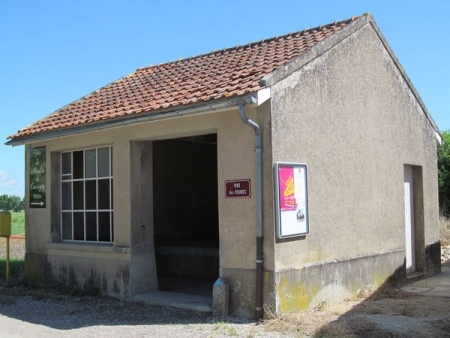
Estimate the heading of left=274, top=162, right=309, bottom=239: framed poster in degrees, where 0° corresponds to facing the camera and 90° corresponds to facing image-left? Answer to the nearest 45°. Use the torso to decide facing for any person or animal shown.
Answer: approximately 315°

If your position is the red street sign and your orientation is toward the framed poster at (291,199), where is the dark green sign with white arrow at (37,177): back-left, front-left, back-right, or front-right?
back-left

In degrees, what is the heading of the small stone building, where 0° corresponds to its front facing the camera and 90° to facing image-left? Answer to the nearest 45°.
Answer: approximately 45°

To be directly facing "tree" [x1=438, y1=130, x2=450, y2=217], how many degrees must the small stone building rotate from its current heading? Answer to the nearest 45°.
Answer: approximately 180°

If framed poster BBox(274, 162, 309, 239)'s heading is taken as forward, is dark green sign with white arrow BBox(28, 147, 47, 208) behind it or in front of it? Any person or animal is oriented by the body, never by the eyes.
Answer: behind
